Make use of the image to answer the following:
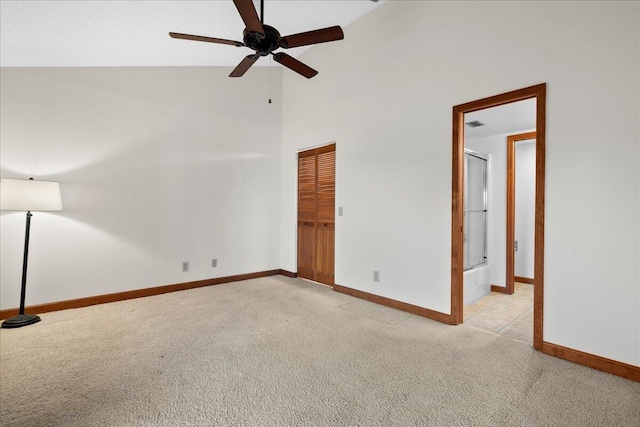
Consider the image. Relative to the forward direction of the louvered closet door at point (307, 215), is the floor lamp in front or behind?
in front

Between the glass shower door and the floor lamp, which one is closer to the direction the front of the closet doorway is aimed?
the floor lamp

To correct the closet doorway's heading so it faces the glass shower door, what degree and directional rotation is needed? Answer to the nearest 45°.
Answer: approximately 135° to its left

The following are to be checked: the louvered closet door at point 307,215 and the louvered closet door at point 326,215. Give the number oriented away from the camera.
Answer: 0

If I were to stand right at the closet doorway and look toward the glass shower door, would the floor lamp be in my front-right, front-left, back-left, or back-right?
back-right

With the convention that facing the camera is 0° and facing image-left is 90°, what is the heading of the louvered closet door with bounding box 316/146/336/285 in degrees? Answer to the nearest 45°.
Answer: approximately 45°

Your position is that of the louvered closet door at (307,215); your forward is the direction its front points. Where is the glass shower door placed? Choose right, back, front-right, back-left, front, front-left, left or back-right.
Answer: back-left

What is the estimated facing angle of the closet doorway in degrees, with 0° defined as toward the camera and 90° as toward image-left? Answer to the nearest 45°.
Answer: approximately 45°

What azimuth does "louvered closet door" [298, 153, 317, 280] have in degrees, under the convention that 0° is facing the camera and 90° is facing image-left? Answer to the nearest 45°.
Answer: approximately 45°

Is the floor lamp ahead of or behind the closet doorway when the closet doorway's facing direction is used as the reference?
ahead
